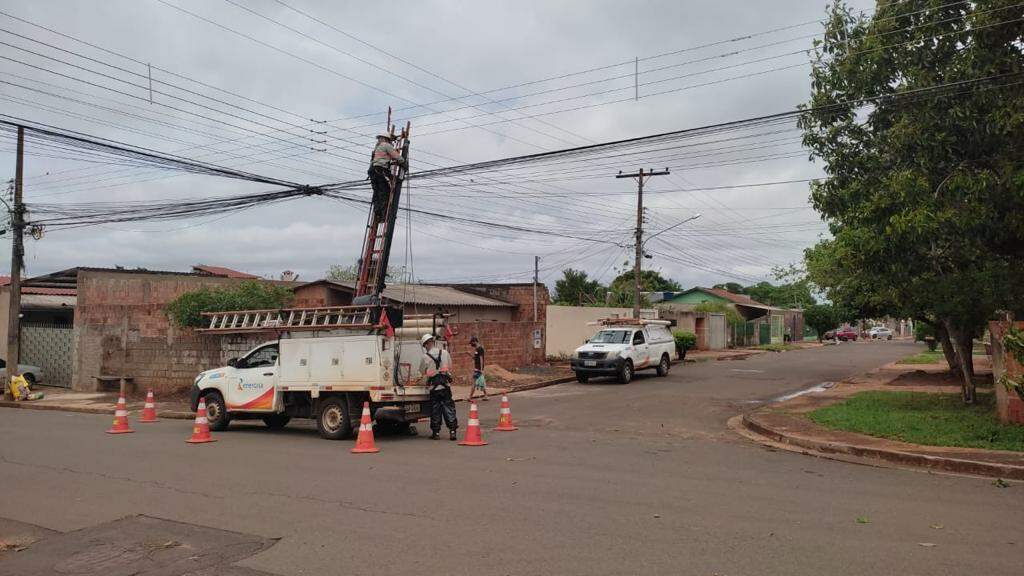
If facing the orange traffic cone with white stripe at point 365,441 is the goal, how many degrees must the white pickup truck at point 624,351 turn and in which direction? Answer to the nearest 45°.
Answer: approximately 45° to its left

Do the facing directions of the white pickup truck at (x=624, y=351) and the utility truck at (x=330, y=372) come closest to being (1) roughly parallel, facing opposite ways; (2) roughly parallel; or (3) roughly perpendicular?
roughly perpendicular

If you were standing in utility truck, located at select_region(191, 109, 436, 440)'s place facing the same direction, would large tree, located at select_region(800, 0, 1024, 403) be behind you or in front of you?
behind

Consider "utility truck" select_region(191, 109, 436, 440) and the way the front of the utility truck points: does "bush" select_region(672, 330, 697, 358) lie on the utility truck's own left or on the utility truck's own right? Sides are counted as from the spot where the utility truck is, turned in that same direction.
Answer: on the utility truck's own right

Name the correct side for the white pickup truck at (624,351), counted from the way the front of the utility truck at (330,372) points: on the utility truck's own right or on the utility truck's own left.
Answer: on the utility truck's own right

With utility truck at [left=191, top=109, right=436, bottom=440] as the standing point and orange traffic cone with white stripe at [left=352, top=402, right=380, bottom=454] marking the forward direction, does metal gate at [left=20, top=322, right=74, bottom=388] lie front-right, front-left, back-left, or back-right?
back-right

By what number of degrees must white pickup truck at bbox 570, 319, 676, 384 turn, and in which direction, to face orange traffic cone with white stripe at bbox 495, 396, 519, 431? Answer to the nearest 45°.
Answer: approximately 45° to its left

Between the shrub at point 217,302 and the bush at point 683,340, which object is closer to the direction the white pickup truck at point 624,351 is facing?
the shrub

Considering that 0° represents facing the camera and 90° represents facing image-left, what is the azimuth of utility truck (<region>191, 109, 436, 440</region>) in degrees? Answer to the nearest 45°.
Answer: approximately 135°

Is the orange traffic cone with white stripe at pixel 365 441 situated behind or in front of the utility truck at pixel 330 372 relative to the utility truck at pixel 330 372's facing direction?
behind
